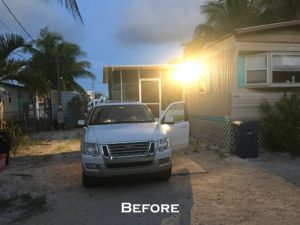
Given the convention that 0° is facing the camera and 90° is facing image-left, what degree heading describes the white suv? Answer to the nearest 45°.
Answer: approximately 0°

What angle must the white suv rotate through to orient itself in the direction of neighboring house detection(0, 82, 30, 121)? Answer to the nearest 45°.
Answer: approximately 135° to its right

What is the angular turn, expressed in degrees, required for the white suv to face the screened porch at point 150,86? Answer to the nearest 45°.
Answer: approximately 180°

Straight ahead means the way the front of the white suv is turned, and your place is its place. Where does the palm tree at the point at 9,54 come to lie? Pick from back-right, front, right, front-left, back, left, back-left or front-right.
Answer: back-right
